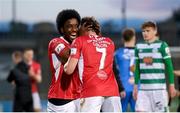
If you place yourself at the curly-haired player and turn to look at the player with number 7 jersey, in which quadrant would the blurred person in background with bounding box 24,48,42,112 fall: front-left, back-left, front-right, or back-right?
back-left

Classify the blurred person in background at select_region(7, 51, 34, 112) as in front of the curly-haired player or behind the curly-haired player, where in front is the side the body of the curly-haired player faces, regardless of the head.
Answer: behind

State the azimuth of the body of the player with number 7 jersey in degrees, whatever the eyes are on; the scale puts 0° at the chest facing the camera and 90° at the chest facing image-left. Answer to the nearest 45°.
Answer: approximately 135°

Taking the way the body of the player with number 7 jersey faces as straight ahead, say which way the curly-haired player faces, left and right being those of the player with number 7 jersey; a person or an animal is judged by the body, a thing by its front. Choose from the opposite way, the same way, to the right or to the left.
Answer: the opposite way

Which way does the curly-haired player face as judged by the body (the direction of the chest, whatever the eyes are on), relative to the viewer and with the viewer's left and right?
facing the viewer and to the right of the viewer

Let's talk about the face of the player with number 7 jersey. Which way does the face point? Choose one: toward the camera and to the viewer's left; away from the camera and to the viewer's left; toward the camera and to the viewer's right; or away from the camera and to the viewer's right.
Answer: away from the camera and to the viewer's left

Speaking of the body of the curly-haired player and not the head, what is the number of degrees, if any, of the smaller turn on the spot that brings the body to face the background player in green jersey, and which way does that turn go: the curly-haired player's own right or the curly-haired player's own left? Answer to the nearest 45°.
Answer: approximately 90° to the curly-haired player's own left

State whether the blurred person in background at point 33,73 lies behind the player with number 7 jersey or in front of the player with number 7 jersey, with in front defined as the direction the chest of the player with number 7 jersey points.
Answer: in front
